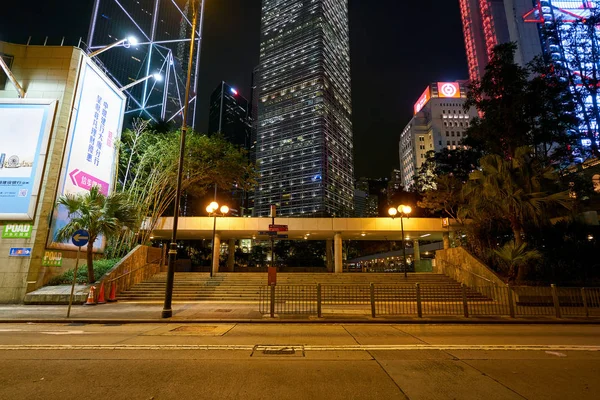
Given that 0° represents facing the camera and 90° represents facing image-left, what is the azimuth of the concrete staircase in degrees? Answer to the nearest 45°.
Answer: approximately 0°

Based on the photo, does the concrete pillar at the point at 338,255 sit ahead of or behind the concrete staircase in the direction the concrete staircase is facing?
behind

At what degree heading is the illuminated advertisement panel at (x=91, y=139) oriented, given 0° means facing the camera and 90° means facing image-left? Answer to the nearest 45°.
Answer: approximately 315°

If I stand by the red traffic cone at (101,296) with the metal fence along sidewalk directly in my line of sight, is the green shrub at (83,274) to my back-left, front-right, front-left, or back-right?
back-left
